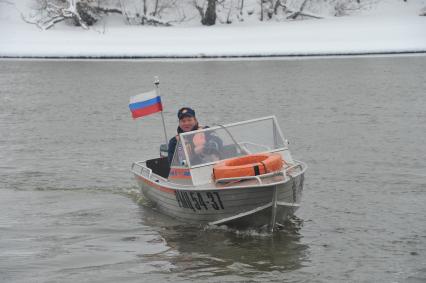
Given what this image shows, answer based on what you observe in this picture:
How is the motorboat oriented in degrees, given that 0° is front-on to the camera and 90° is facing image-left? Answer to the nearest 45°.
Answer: approximately 315°
